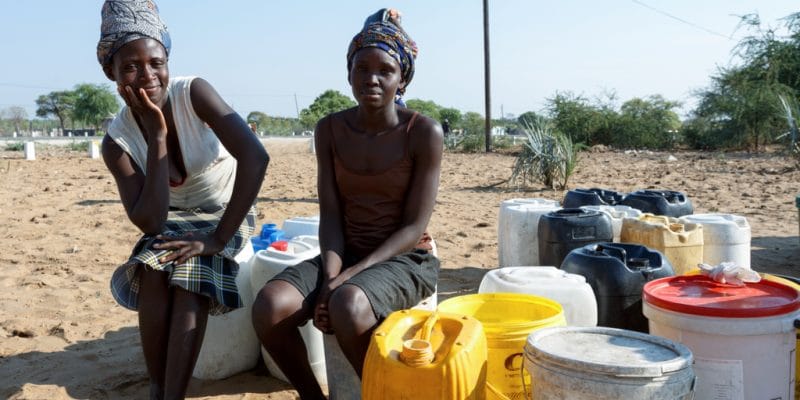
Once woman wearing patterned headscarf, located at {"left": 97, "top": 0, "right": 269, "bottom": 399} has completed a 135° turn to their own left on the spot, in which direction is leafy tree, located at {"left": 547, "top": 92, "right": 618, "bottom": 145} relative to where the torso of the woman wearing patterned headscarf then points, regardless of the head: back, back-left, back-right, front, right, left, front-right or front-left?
front

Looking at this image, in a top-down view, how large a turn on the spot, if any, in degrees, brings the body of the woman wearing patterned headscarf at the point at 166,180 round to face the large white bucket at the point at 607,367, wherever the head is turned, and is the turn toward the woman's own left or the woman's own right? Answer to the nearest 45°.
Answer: approximately 45° to the woman's own left

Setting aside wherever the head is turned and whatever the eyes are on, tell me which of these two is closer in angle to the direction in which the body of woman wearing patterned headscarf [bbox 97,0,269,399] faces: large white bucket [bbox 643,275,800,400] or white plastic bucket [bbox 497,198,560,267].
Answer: the large white bucket

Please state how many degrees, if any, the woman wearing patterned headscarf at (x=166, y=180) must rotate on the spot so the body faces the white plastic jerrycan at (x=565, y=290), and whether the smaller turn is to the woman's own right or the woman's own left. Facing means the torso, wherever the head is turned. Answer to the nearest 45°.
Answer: approximately 90° to the woman's own left

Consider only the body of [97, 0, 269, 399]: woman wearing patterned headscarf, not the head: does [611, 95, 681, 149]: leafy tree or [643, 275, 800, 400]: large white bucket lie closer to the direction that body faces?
the large white bucket

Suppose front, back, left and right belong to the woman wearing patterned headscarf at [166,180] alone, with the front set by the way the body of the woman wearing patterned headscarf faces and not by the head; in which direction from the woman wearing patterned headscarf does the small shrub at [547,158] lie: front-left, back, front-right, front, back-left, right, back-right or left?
back-left

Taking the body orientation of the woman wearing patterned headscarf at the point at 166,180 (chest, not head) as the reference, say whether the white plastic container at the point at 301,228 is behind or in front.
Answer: behind

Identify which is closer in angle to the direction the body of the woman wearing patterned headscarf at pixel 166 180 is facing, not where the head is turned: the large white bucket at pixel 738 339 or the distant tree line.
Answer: the large white bucket

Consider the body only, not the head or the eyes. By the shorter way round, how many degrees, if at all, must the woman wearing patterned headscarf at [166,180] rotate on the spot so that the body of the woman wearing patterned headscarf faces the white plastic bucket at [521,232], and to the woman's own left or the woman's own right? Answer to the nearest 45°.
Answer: approximately 135° to the woman's own left

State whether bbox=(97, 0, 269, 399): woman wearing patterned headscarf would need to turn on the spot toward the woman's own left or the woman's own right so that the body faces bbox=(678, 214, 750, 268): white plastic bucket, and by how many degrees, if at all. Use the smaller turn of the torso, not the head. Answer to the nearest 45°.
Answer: approximately 90° to the woman's own left

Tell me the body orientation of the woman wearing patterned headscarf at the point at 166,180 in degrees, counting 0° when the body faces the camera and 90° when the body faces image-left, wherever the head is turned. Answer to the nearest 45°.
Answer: approximately 0°

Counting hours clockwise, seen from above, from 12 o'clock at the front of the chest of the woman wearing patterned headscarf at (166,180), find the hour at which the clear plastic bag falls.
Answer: The clear plastic bag is roughly at 10 o'clock from the woman wearing patterned headscarf.

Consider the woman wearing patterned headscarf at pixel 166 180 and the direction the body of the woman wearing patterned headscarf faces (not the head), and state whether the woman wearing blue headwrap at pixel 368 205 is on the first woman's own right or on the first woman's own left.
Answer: on the first woman's own left

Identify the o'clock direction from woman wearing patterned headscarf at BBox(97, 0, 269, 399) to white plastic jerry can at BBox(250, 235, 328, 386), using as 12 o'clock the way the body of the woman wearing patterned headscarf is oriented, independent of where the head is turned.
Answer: The white plastic jerry can is roughly at 8 o'clock from the woman wearing patterned headscarf.
